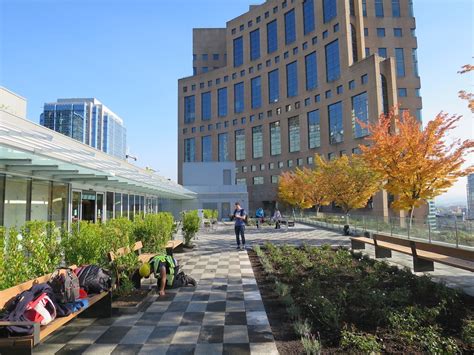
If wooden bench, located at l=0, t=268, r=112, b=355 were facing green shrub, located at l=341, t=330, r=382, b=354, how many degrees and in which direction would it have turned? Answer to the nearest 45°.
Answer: approximately 45° to its left

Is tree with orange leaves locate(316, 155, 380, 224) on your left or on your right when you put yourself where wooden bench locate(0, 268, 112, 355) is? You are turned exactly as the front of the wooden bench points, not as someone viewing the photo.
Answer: on your left

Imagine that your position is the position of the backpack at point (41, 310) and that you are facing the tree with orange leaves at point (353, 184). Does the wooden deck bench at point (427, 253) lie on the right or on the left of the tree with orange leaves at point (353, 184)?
right

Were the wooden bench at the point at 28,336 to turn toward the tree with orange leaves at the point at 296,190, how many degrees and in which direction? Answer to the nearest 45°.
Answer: approximately 90° to its left

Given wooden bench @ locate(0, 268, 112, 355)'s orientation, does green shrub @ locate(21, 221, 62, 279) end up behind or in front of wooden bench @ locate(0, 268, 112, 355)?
behind

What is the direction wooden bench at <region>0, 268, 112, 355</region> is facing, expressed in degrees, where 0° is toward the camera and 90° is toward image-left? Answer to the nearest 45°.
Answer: approximately 315°

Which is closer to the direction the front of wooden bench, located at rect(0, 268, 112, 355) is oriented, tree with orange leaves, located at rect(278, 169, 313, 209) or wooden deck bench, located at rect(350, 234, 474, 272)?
the wooden deck bench

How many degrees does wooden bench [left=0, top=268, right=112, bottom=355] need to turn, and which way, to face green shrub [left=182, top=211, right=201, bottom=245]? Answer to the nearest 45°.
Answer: approximately 90° to its left
